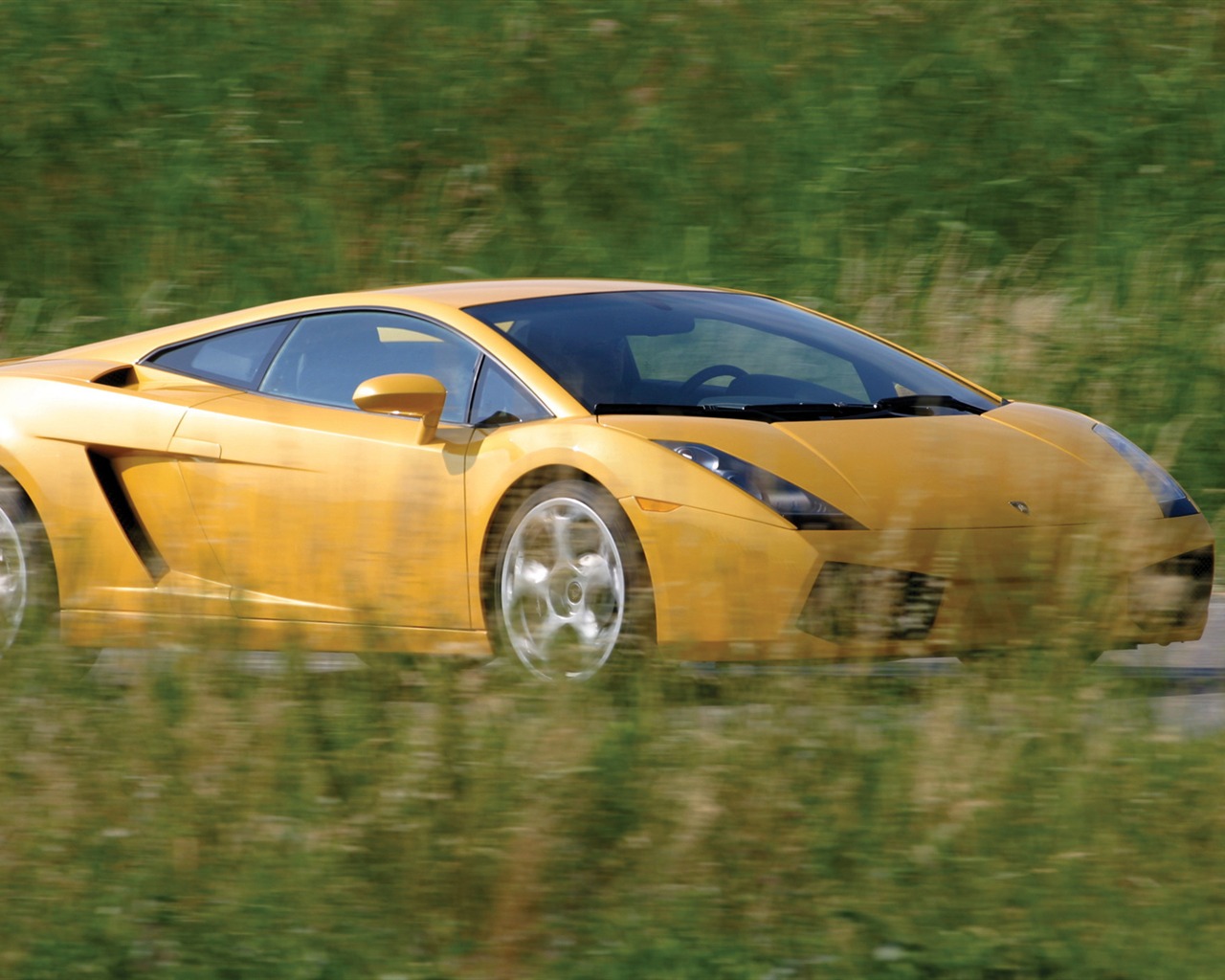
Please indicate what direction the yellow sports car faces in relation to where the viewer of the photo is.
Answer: facing the viewer and to the right of the viewer
